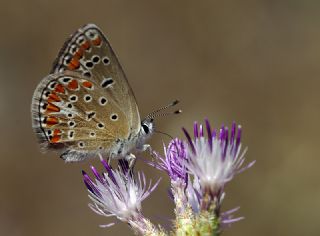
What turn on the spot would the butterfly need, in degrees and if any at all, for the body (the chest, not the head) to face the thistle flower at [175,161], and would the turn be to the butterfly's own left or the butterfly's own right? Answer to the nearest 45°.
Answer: approximately 45° to the butterfly's own right

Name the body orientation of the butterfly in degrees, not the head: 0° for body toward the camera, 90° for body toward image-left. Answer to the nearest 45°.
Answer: approximately 270°

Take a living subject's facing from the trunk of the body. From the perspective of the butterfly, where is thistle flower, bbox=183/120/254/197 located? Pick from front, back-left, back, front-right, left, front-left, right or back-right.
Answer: front-right
